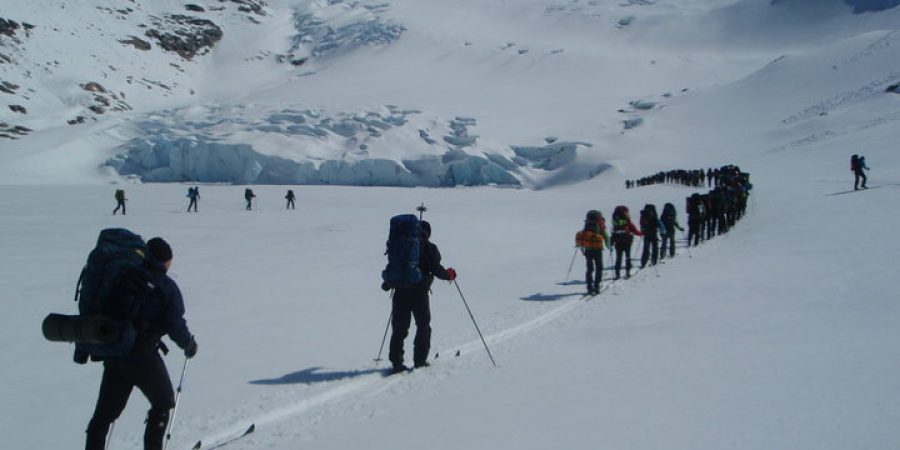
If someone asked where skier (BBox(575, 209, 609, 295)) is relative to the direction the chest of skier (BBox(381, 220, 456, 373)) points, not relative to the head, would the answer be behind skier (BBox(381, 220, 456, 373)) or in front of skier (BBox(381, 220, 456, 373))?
in front

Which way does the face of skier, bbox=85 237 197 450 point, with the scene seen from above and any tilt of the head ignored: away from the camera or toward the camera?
away from the camera

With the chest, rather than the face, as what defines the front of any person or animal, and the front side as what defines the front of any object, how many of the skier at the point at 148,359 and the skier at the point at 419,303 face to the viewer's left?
0

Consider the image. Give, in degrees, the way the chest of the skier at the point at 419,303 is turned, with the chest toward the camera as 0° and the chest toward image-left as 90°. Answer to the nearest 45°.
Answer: approximately 225°

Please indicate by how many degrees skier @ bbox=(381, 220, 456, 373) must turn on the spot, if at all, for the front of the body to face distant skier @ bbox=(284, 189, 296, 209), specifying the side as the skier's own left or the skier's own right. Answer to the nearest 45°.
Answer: approximately 45° to the skier's own left

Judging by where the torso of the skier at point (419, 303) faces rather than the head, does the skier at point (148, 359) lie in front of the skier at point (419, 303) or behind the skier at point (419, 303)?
behind

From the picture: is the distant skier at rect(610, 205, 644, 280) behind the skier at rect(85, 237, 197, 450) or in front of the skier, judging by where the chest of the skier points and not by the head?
in front
